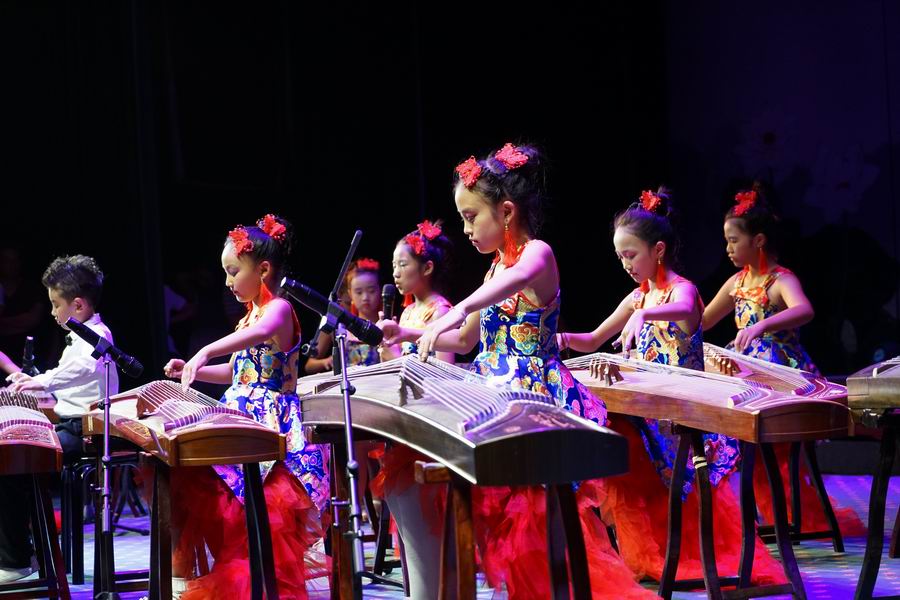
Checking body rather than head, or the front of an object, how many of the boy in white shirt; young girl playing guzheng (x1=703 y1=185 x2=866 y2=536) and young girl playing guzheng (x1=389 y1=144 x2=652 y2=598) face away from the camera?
0

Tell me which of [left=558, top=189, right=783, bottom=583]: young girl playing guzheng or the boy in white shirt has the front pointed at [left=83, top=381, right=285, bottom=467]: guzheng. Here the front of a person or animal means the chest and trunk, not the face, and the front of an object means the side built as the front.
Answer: the young girl playing guzheng

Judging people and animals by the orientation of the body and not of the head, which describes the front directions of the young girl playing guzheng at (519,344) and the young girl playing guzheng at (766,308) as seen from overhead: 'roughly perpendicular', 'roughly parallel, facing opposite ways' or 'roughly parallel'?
roughly parallel

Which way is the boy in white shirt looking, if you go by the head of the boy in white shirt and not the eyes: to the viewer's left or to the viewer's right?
to the viewer's left

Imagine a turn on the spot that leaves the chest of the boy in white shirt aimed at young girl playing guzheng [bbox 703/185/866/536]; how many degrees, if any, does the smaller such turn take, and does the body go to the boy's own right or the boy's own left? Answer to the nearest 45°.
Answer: approximately 180°

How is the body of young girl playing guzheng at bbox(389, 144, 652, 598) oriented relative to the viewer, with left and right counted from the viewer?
facing the viewer and to the left of the viewer

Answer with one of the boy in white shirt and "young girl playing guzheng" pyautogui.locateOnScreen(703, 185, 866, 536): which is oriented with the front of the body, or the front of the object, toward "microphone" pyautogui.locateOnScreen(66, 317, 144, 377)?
the young girl playing guzheng

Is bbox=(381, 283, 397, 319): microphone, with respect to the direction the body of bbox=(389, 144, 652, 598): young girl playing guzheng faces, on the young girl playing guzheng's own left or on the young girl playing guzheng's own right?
on the young girl playing guzheng's own right

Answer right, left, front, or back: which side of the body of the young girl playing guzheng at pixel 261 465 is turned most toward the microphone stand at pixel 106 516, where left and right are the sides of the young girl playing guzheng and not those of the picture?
front

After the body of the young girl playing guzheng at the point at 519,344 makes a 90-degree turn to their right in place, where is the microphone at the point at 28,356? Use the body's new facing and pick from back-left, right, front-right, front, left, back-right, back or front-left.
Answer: front

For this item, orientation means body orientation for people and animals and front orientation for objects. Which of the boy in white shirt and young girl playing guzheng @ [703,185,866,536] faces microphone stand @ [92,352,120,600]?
the young girl playing guzheng

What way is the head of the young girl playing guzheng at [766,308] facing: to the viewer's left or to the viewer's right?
to the viewer's left

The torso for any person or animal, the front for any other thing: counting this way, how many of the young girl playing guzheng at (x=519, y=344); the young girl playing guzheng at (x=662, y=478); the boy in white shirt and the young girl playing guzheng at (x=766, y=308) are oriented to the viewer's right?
0

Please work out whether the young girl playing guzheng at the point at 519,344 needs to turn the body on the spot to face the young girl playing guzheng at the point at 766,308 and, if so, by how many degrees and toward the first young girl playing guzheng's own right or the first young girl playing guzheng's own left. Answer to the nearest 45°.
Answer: approximately 180°
